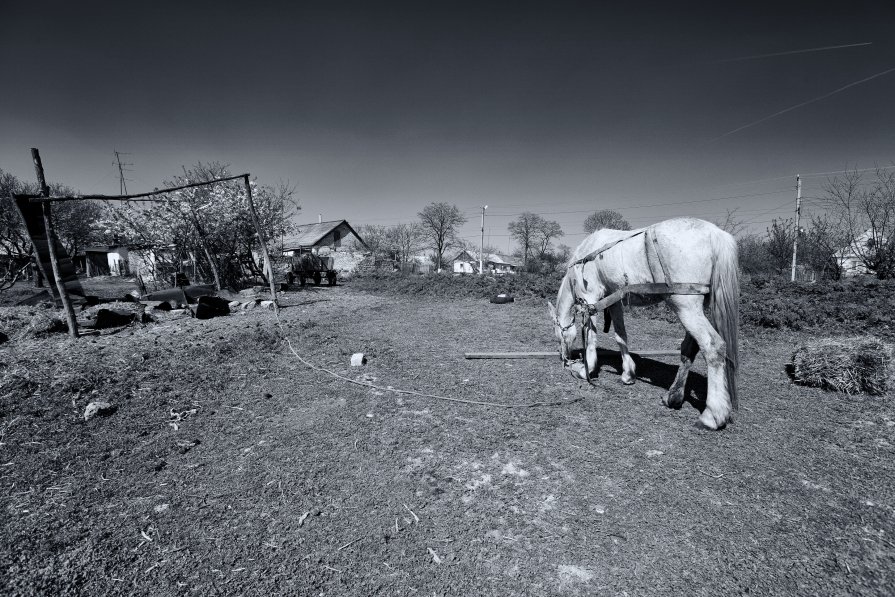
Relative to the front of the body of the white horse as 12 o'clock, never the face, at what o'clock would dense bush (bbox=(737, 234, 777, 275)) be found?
The dense bush is roughly at 2 o'clock from the white horse.

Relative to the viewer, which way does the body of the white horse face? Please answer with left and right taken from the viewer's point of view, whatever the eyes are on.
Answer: facing away from the viewer and to the left of the viewer

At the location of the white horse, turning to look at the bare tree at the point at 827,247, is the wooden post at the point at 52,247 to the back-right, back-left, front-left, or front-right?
back-left

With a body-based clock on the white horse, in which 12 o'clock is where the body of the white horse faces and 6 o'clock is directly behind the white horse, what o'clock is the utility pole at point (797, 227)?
The utility pole is roughly at 2 o'clock from the white horse.

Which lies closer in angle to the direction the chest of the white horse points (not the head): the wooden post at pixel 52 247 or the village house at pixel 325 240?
the village house

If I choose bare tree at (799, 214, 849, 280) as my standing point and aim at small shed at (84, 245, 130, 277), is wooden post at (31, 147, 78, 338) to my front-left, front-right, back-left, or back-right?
front-left

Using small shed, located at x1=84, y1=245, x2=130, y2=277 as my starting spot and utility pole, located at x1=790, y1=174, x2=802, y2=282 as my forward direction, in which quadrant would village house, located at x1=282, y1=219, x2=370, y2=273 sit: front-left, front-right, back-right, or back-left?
front-left

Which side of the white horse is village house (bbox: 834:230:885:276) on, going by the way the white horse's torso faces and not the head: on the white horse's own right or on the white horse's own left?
on the white horse's own right

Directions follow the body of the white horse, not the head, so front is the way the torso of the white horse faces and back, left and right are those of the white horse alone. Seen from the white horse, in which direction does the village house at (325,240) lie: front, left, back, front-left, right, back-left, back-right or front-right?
front

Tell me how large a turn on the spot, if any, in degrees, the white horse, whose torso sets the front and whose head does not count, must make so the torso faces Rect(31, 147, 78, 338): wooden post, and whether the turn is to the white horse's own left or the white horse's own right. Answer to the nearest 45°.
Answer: approximately 45° to the white horse's own left

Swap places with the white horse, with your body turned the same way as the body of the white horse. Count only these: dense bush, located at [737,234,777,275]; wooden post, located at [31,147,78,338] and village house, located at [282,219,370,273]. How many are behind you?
0

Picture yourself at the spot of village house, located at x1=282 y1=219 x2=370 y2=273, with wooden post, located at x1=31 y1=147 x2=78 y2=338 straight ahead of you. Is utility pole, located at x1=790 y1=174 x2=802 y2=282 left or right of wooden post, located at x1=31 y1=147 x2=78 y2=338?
left

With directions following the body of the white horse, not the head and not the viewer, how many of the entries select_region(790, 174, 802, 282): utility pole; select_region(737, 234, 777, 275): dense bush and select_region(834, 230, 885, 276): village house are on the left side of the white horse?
0

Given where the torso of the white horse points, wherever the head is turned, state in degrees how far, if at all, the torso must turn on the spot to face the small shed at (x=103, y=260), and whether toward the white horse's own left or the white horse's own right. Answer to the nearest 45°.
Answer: approximately 45° to the white horse's own left
